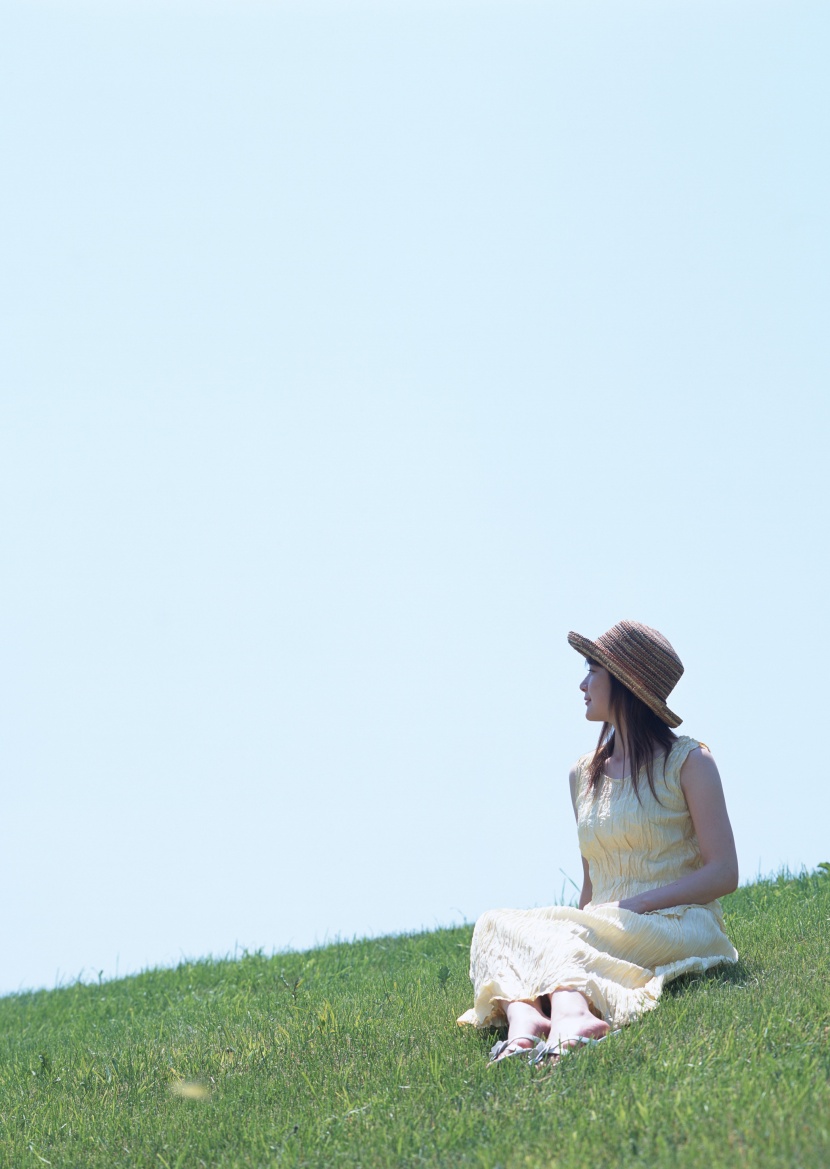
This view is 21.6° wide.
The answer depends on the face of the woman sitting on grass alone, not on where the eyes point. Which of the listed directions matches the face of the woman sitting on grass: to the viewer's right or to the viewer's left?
to the viewer's left

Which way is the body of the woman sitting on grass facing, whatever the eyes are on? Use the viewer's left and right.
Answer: facing the viewer and to the left of the viewer
